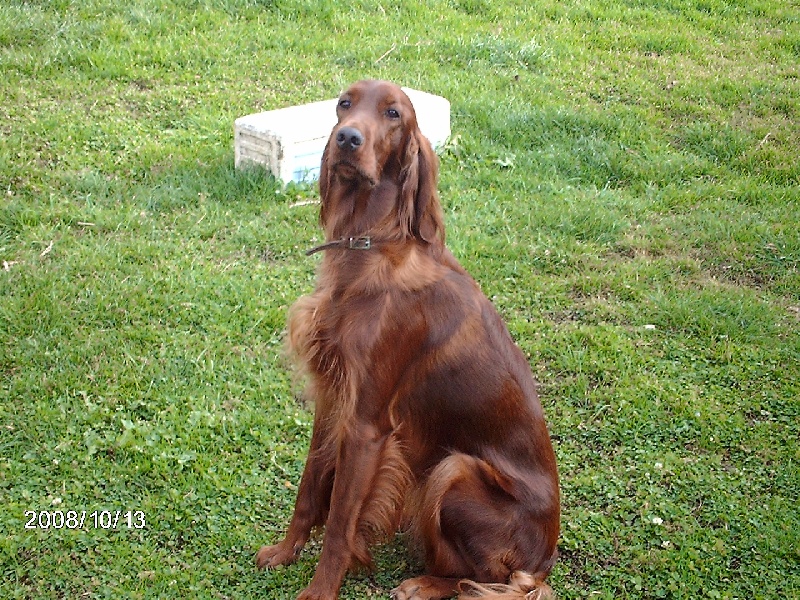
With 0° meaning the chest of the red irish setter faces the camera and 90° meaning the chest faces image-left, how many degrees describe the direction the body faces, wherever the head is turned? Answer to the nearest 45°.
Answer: approximately 45°

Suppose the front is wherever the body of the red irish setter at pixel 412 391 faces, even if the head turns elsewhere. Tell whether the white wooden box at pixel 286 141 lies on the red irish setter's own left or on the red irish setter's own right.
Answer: on the red irish setter's own right
